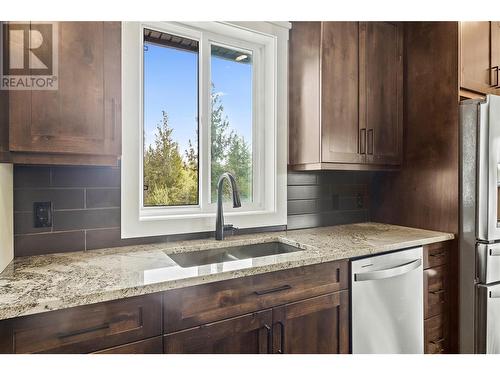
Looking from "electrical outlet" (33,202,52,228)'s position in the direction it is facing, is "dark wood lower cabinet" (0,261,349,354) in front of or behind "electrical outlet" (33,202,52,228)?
in front

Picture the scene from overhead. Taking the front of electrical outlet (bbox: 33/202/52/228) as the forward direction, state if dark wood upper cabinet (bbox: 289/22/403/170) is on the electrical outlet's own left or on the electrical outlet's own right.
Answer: on the electrical outlet's own left

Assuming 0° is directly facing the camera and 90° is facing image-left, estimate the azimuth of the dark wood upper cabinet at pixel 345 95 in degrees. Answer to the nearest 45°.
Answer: approximately 315°

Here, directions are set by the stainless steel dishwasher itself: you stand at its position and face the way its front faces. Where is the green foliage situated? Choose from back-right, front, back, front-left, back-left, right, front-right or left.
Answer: back-right

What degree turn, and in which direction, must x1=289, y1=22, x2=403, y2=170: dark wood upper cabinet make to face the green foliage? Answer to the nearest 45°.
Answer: approximately 135° to its right

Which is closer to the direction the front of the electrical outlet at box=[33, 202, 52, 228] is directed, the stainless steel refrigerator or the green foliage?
the stainless steel refrigerator

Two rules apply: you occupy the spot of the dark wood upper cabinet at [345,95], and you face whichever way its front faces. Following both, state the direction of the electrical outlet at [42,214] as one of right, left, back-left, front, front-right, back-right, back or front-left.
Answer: right

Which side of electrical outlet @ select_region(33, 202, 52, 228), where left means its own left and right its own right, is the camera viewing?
front

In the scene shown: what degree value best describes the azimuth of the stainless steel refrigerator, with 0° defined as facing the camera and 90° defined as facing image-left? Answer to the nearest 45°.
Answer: approximately 315°
